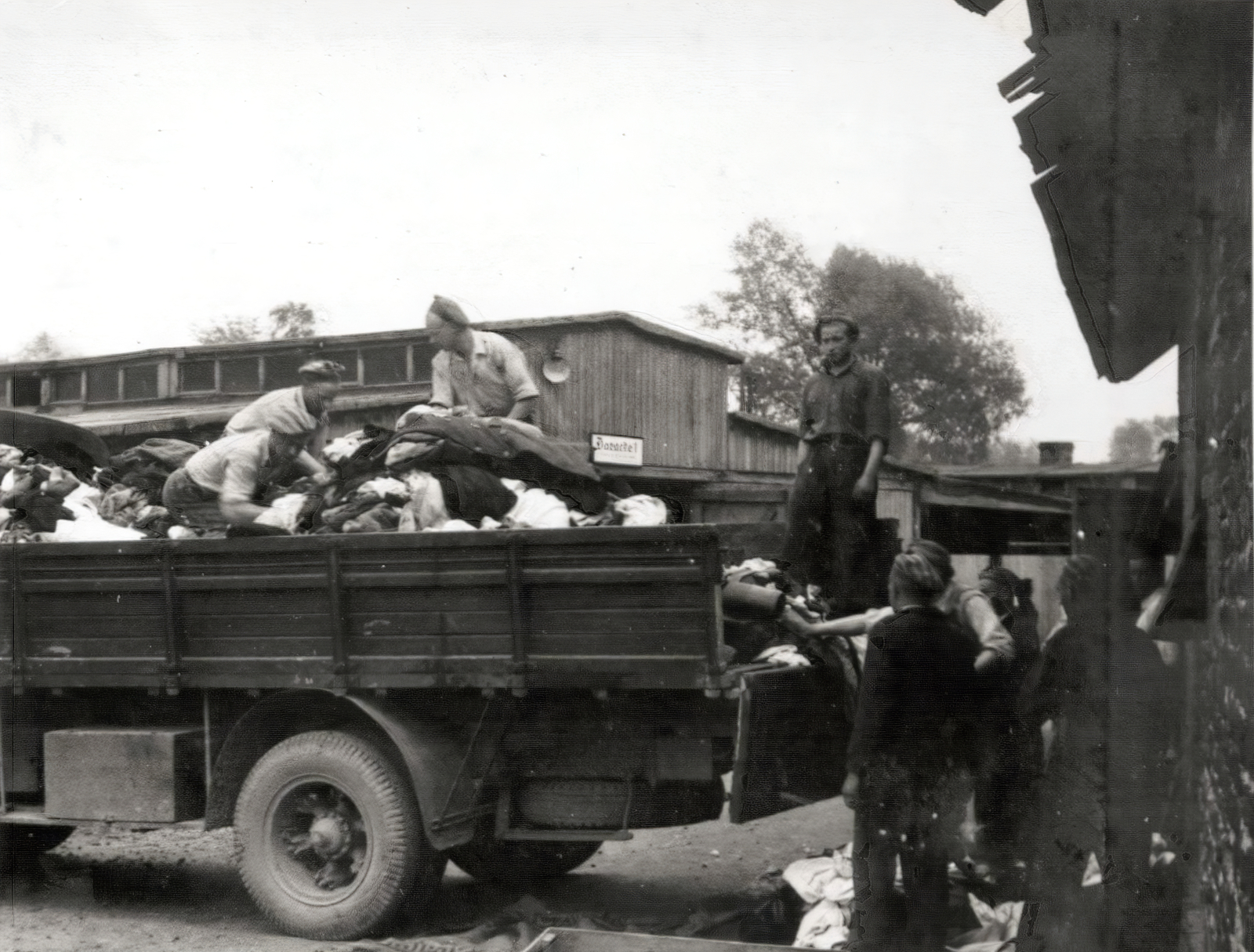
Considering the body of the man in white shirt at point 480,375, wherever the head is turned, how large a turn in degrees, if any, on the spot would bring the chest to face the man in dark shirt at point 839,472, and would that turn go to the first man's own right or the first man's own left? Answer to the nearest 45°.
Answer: approximately 90° to the first man's own left

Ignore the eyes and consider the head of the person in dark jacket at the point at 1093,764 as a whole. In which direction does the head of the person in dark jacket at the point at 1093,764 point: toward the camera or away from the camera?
away from the camera

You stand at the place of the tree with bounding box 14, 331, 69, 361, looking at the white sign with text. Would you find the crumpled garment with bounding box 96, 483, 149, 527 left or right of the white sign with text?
right

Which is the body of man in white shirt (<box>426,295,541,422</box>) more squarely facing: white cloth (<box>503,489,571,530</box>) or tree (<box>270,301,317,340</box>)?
the white cloth

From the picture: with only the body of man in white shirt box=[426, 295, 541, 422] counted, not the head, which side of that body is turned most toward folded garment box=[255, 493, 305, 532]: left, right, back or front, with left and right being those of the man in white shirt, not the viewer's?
front

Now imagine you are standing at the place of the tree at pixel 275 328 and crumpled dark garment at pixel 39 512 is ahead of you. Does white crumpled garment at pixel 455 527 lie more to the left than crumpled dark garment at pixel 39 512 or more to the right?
left

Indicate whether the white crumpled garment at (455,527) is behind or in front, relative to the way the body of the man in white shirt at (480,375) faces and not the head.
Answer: in front

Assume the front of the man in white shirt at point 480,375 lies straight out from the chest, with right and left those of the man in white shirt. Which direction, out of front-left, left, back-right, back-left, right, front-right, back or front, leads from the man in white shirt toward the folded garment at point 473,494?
front-left

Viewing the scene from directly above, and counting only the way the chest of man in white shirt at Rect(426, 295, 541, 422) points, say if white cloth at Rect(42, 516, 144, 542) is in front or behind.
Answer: in front

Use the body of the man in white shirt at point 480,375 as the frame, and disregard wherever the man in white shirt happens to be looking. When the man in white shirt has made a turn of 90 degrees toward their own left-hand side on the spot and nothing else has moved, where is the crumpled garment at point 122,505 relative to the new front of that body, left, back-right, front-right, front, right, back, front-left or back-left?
back-right

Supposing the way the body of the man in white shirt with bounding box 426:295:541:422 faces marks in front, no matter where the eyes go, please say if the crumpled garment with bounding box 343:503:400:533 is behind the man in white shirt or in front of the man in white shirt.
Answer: in front

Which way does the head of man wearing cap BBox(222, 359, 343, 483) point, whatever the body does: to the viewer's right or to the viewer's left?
to the viewer's right

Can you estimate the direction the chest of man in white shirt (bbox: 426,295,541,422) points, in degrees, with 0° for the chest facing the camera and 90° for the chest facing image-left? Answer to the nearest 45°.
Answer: approximately 45°

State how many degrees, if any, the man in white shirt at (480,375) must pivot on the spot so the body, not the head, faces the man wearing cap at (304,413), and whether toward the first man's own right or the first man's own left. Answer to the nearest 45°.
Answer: approximately 45° to the first man's own right

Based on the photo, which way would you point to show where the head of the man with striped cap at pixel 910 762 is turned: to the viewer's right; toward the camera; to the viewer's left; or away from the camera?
away from the camera
